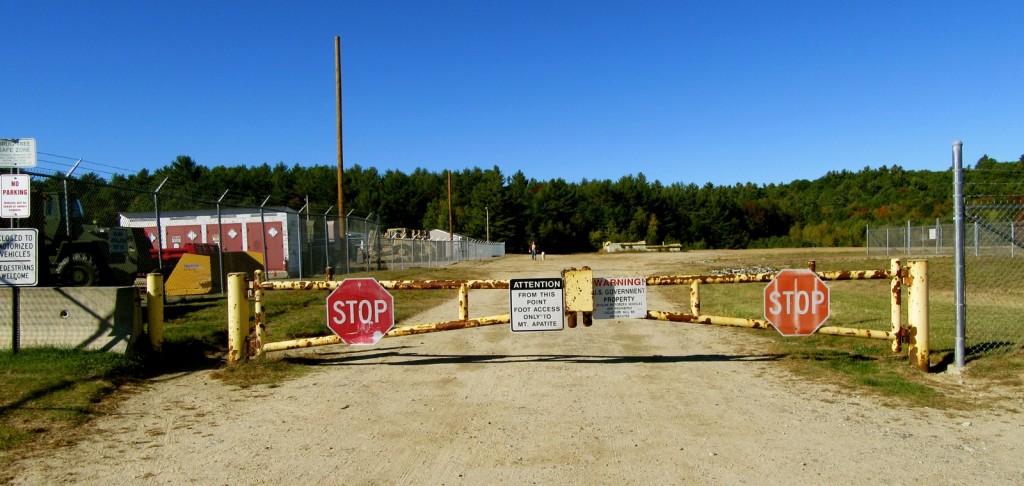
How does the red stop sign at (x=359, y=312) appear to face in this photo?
toward the camera

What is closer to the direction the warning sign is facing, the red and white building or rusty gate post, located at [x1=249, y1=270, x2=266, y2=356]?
the rusty gate post

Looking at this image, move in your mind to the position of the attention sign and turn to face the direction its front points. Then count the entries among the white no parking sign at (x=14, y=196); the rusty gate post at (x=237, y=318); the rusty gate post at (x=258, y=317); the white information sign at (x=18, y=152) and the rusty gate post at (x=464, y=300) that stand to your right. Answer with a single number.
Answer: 5

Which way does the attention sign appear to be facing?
toward the camera

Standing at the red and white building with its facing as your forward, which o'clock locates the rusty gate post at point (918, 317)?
The rusty gate post is roughly at 10 o'clock from the red and white building.

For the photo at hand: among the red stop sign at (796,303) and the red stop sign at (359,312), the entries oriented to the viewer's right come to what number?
0

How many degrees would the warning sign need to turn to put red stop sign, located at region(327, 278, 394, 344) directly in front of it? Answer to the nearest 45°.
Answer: approximately 90° to its right

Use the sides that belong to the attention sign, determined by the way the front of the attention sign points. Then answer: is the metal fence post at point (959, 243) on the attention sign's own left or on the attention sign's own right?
on the attention sign's own left

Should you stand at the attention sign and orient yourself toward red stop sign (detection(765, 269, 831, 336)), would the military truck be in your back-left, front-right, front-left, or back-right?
back-left

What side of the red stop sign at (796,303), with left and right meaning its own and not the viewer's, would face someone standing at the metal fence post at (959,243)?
left
